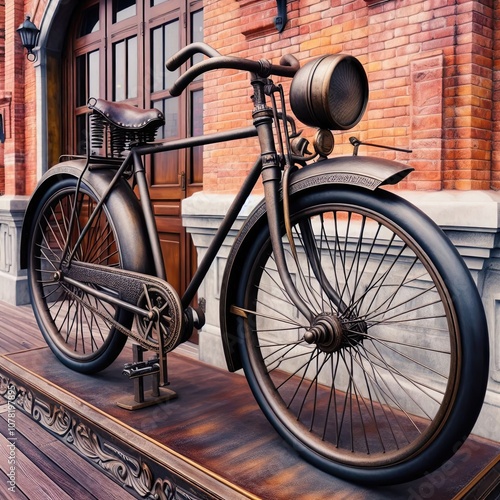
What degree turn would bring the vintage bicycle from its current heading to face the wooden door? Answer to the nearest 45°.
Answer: approximately 135° to its left

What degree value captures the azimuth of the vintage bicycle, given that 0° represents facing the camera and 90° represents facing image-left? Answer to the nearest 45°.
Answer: approximately 315°

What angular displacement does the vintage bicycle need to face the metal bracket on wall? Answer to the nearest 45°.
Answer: approximately 135° to its left

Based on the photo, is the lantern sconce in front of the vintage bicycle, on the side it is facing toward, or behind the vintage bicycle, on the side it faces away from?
behind
